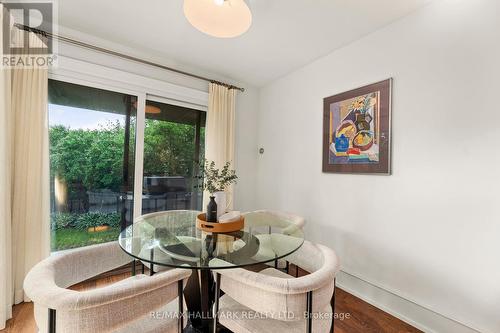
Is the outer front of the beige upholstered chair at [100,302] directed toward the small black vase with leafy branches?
yes

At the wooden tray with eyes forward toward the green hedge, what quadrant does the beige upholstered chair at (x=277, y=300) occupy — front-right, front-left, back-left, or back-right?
back-left

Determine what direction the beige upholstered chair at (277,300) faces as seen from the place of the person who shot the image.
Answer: facing away from the viewer and to the left of the viewer

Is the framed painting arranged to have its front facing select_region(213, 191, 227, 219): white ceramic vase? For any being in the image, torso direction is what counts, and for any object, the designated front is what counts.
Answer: yes

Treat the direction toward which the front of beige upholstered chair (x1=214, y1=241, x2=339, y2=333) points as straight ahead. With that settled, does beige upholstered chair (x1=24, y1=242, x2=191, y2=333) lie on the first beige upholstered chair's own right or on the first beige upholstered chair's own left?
on the first beige upholstered chair's own left

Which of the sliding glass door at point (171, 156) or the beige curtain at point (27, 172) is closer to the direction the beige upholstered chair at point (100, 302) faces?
the sliding glass door

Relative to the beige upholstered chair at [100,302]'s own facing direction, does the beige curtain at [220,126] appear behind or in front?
in front

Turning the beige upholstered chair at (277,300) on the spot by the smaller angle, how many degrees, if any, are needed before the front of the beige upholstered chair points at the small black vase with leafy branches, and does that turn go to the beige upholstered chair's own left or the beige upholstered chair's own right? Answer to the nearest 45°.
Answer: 0° — it already faces it

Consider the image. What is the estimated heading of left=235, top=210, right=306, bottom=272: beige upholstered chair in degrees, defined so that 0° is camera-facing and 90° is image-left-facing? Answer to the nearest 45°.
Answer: approximately 45°

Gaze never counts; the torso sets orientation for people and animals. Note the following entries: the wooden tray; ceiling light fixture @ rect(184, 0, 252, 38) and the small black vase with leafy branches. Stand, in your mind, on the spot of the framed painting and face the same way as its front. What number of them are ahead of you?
3

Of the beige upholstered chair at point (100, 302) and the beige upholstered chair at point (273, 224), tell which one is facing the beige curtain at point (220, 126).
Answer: the beige upholstered chair at point (100, 302)

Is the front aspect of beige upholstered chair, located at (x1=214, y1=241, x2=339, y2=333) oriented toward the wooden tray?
yes

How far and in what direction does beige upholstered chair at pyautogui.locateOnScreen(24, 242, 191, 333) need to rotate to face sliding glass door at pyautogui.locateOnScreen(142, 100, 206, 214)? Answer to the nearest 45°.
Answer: approximately 45° to its left

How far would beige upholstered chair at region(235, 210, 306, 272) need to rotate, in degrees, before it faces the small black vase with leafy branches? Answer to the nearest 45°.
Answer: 0° — it already faces it

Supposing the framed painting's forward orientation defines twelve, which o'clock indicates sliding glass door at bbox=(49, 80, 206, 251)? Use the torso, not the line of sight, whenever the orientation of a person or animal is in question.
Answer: The sliding glass door is roughly at 1 o'clock from the framed painting.

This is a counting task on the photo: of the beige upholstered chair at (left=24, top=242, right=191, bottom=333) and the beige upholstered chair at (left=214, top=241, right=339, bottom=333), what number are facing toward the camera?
0
